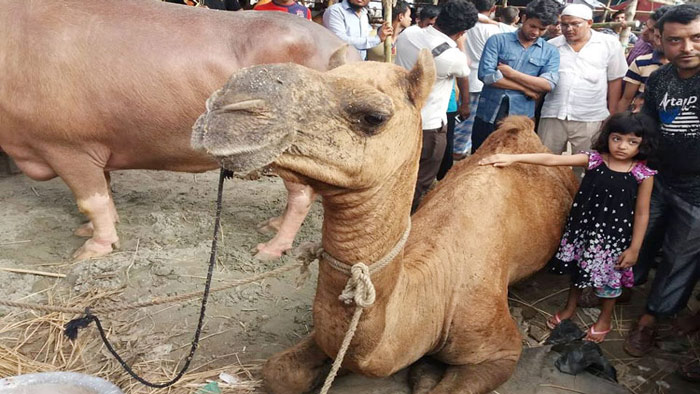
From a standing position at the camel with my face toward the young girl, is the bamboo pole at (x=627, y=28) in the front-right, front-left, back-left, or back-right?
front-left

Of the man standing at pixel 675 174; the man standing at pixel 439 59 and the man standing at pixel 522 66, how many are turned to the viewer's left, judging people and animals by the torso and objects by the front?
0

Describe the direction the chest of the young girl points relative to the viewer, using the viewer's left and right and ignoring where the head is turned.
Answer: facing the viewer

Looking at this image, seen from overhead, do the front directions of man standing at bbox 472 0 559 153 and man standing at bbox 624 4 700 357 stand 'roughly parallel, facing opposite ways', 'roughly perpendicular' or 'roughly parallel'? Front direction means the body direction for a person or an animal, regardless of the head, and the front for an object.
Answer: roughly parallel

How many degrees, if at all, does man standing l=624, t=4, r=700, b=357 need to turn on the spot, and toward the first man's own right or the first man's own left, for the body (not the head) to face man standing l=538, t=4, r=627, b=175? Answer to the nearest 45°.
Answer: approximately 135° to the first man's own right

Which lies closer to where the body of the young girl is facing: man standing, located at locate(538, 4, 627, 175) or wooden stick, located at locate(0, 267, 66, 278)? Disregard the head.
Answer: the wooden stick

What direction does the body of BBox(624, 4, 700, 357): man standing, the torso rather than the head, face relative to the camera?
toward the camera

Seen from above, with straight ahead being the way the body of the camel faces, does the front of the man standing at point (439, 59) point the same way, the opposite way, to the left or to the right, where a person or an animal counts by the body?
the opposite way

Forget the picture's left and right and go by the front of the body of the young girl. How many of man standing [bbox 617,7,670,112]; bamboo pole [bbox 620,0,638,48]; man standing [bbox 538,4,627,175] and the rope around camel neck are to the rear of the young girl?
3

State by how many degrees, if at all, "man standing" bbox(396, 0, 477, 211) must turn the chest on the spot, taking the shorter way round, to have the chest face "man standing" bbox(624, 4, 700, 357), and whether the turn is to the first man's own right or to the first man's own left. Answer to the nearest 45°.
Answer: approximately 90° to the first man's own right

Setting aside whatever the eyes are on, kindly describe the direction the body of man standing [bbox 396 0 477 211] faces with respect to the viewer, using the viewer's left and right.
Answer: facing away from the viewer and to the right of the viewer
